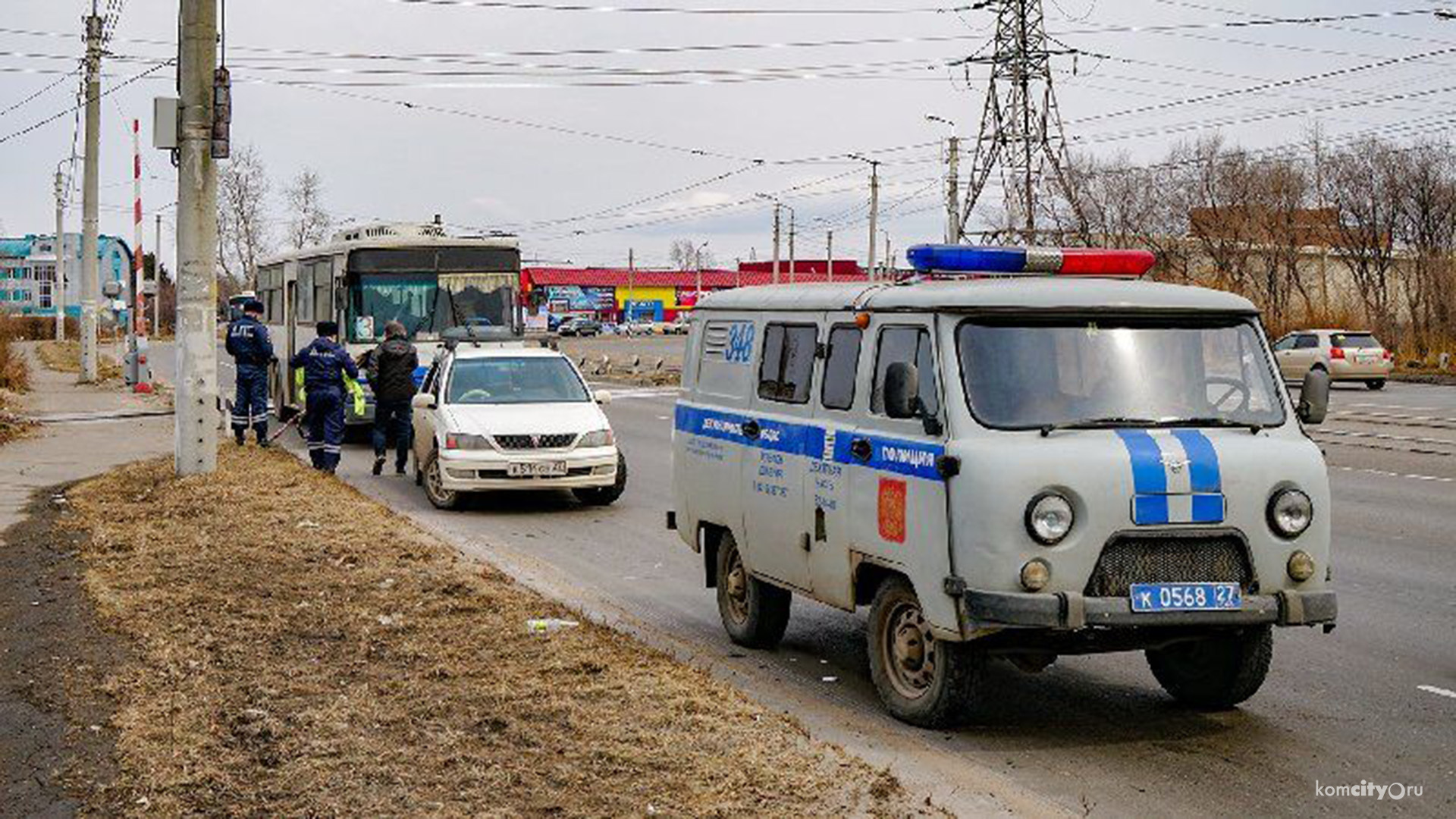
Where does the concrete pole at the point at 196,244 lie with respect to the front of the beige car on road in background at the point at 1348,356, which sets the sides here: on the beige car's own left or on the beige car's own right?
on the beige car's own left

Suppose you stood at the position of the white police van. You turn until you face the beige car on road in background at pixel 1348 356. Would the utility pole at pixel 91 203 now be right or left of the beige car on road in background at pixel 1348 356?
left

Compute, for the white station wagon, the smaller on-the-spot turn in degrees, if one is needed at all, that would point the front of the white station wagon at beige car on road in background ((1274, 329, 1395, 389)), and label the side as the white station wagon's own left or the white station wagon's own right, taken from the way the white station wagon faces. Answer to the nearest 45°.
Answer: approximately 135° to the white station wagon's own left

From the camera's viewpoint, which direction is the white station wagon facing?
toward the camera

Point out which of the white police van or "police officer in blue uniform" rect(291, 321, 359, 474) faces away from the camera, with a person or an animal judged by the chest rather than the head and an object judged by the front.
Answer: the police officer in blue uniform

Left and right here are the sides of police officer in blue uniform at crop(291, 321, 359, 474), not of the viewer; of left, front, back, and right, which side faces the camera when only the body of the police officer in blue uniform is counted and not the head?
back

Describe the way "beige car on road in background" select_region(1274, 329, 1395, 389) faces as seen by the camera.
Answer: facing away from the viewer and to the left of the viewer

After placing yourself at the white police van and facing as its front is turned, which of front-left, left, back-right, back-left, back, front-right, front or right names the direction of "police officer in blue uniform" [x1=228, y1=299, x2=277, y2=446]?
back

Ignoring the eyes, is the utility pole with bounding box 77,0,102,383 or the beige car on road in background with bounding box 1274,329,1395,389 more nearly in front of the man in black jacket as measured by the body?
the utility pole

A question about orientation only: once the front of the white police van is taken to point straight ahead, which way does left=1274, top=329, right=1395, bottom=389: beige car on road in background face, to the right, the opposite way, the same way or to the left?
the opposite way

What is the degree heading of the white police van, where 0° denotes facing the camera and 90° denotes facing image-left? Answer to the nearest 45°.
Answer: approximately 315°
